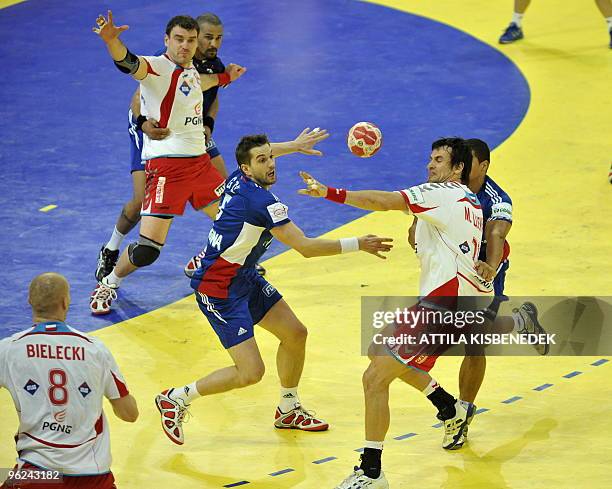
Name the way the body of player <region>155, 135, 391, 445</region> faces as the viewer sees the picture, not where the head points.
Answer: to the viewer's right
